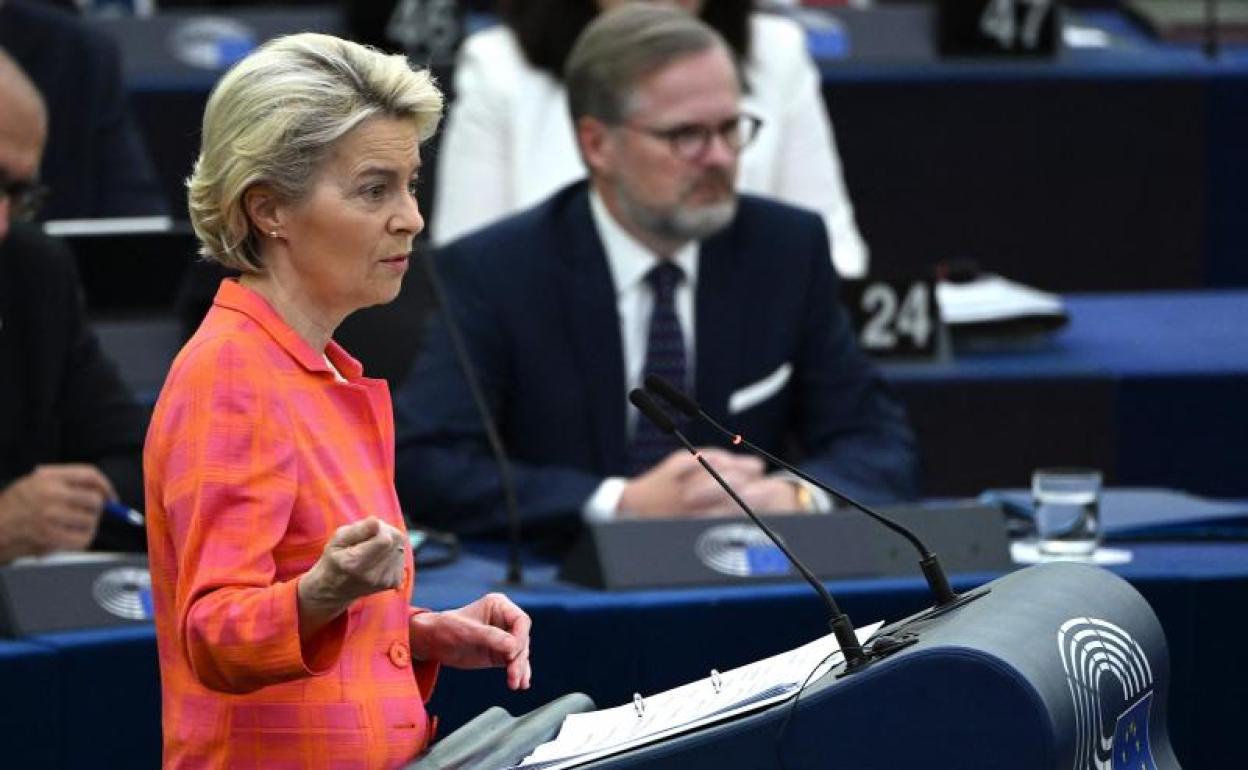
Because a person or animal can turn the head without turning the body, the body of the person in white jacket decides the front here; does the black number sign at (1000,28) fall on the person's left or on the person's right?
on the person's left

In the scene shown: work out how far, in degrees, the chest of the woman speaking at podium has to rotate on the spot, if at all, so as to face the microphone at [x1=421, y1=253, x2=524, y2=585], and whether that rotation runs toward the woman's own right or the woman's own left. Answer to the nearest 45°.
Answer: approximately 90° to the woman's own left

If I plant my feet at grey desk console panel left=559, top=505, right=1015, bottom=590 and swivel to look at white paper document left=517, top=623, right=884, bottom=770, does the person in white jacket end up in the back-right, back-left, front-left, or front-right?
back-right

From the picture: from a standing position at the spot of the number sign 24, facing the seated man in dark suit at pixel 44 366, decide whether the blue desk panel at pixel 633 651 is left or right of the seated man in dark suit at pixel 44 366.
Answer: left

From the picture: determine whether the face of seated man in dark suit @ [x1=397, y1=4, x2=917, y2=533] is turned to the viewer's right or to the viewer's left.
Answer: to the viewer's right

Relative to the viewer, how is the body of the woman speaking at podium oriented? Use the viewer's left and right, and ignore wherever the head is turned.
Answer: facing to the right of the viewer

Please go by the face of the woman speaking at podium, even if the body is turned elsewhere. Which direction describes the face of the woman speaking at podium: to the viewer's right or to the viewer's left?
to the viewer's right

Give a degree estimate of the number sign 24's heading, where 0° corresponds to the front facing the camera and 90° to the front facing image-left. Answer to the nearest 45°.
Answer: approximately 0°
